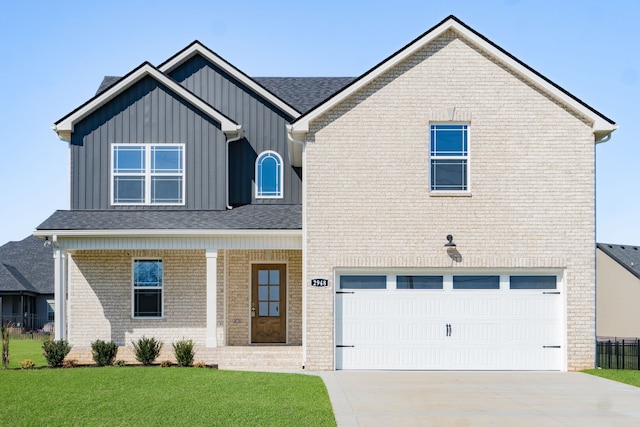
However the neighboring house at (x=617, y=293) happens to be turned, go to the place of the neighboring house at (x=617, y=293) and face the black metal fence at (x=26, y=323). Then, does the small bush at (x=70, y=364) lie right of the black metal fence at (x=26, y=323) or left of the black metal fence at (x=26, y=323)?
left

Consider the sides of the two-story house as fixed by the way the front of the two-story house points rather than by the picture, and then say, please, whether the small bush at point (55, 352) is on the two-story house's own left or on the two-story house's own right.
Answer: on the two-story house's own right

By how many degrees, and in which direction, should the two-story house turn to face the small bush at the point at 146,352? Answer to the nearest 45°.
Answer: approximately 90° to its right

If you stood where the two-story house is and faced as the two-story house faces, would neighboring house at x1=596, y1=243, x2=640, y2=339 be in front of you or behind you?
behind

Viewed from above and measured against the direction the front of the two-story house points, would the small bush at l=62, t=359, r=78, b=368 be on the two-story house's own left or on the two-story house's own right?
on the two-story house's own right

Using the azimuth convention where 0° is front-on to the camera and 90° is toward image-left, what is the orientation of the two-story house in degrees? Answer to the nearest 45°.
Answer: approximately 0°

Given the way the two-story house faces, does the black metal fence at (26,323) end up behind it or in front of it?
behind
